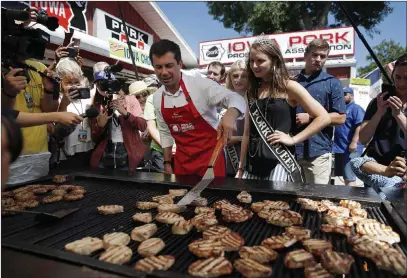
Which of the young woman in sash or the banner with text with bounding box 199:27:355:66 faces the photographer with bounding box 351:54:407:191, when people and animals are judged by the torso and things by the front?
the banner with text

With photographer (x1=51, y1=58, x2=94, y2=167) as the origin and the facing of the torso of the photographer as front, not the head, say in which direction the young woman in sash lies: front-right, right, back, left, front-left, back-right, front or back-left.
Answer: front

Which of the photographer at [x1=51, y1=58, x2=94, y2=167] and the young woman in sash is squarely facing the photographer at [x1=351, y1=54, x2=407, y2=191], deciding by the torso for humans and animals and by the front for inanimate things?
the photographer at [x1=51, y1=58, x2=94, y2=167]

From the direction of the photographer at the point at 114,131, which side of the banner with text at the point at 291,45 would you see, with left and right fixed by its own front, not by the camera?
front

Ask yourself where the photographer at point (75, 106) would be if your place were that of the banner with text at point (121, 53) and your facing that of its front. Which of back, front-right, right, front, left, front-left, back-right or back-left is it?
front-right

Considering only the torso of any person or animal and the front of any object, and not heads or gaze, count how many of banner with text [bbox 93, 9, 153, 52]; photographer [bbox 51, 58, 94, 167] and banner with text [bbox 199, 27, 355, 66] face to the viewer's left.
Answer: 0

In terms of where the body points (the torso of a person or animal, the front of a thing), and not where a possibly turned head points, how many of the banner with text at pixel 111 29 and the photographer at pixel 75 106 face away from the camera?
0

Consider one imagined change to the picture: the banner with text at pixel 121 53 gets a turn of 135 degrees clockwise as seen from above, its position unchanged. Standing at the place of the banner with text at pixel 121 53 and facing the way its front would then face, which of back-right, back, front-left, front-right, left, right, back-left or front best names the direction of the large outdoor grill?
left

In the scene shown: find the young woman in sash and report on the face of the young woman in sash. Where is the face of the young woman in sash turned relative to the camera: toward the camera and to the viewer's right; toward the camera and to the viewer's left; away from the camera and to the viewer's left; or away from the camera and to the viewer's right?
toward the camera and to the viewer's left

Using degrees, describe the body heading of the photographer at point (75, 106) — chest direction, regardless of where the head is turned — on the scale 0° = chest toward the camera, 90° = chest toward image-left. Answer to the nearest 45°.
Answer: approximately 315°

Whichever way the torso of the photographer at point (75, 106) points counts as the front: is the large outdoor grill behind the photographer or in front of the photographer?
in front

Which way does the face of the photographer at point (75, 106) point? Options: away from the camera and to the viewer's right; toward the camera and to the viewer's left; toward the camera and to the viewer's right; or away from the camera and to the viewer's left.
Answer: toward the camera and to the viewer's right

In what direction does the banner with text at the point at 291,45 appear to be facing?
toward the camera

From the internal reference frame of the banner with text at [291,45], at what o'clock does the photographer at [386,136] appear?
The photographer is roughly at 12 o'clock from the banner with text.

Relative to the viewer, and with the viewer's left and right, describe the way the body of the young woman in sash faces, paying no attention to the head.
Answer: facing the viewer and to the left of the viewer

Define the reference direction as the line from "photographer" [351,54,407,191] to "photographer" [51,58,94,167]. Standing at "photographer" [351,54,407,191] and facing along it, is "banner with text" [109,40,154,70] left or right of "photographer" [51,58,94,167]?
right
